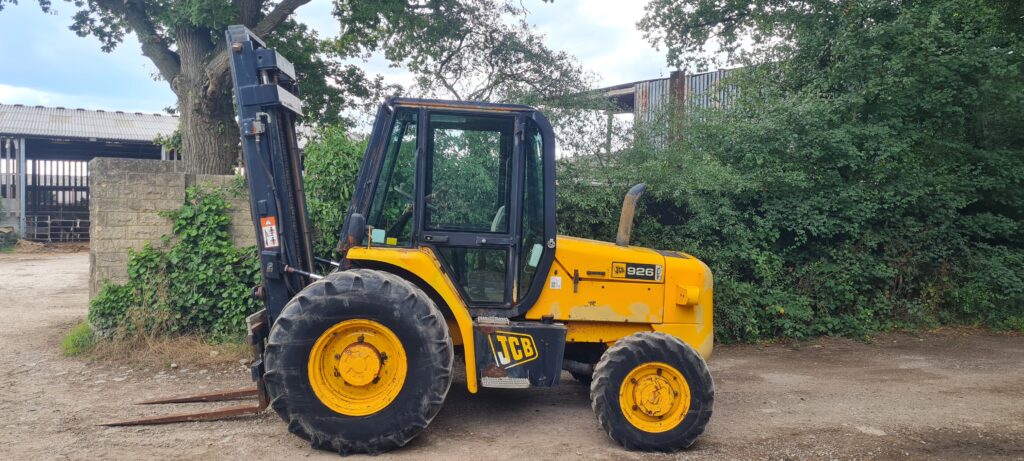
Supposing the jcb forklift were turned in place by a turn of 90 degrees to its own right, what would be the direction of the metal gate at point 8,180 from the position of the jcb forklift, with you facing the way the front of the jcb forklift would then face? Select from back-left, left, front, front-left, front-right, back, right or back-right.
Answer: front-left

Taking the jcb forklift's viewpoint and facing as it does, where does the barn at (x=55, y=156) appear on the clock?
The barn is roughly at 2 o'clock from the jcb forklift.

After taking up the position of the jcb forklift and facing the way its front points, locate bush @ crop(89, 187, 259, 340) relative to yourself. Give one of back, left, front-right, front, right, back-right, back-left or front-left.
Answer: front-right

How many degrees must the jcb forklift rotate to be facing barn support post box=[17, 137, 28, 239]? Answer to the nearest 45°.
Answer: approximately 45° to its right

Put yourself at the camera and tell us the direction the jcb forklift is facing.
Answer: facing to the left of the viewer
